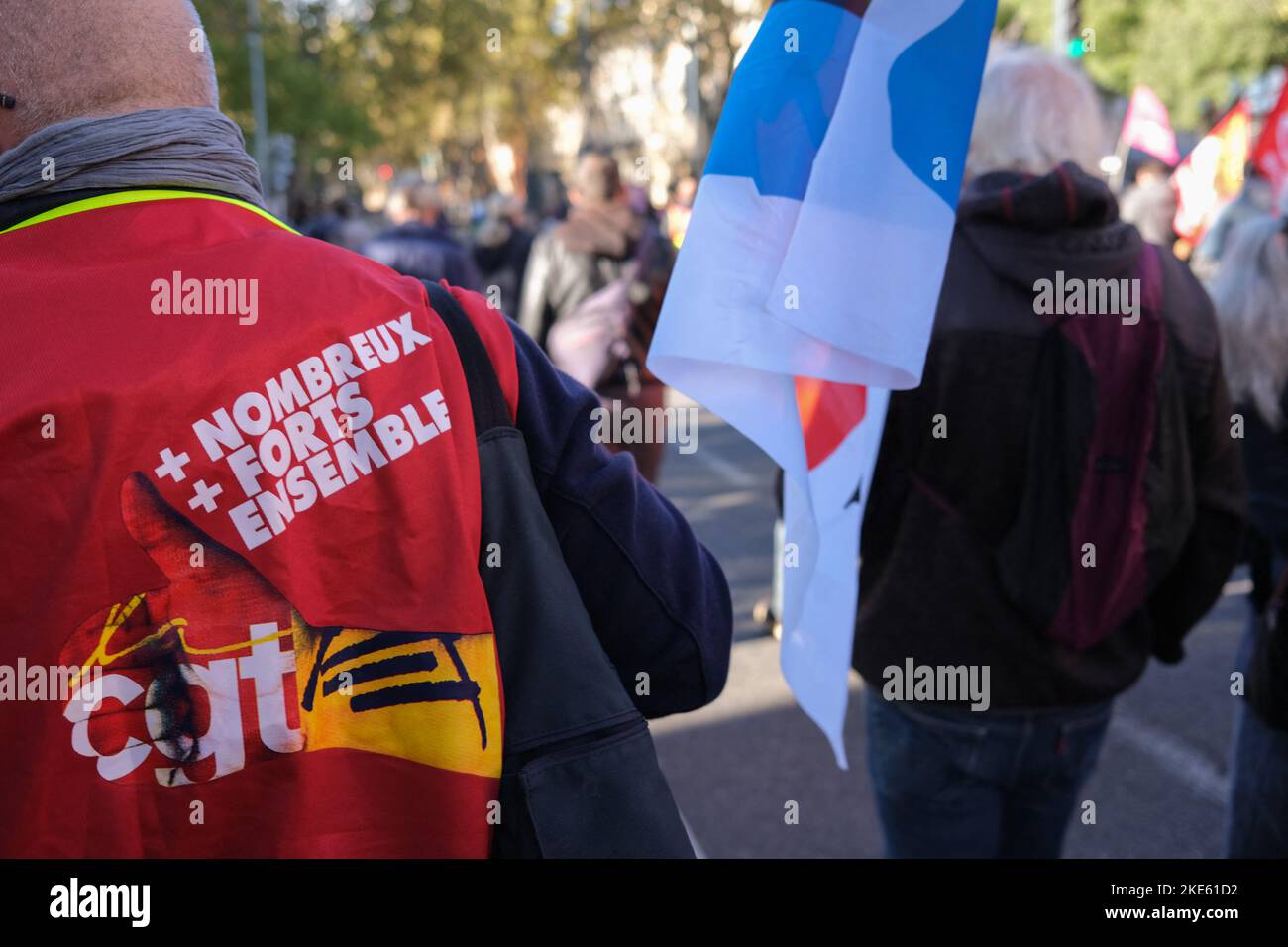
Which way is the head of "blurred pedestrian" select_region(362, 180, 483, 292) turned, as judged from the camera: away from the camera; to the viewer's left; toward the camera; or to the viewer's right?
away from the camera

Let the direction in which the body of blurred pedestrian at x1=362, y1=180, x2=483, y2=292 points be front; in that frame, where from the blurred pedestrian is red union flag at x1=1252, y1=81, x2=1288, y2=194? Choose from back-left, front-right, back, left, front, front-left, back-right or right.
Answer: right

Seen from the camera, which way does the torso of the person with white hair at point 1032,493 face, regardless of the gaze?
away from the camera

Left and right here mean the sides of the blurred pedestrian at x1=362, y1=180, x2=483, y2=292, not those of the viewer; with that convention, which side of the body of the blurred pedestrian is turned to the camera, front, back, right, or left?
back

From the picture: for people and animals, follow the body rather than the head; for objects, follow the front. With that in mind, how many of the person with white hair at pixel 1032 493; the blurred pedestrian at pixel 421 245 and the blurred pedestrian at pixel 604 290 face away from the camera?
3

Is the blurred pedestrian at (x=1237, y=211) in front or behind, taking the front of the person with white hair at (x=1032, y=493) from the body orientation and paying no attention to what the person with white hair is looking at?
in front

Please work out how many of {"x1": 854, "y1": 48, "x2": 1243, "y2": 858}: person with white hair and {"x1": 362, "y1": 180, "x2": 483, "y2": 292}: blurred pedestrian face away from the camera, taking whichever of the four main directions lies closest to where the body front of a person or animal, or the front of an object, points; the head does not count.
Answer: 2

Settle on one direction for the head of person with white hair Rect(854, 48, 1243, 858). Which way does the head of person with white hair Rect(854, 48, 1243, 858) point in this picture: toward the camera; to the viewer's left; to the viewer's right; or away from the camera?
away from the camera

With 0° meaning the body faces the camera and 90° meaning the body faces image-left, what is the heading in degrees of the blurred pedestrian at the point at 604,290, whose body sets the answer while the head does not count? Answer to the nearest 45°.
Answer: approximately 180°

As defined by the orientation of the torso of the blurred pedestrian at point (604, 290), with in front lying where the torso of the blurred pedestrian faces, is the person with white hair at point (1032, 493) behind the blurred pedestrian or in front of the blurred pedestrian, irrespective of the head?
behind

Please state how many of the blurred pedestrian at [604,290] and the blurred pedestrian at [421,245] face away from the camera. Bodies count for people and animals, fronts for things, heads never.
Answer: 2
